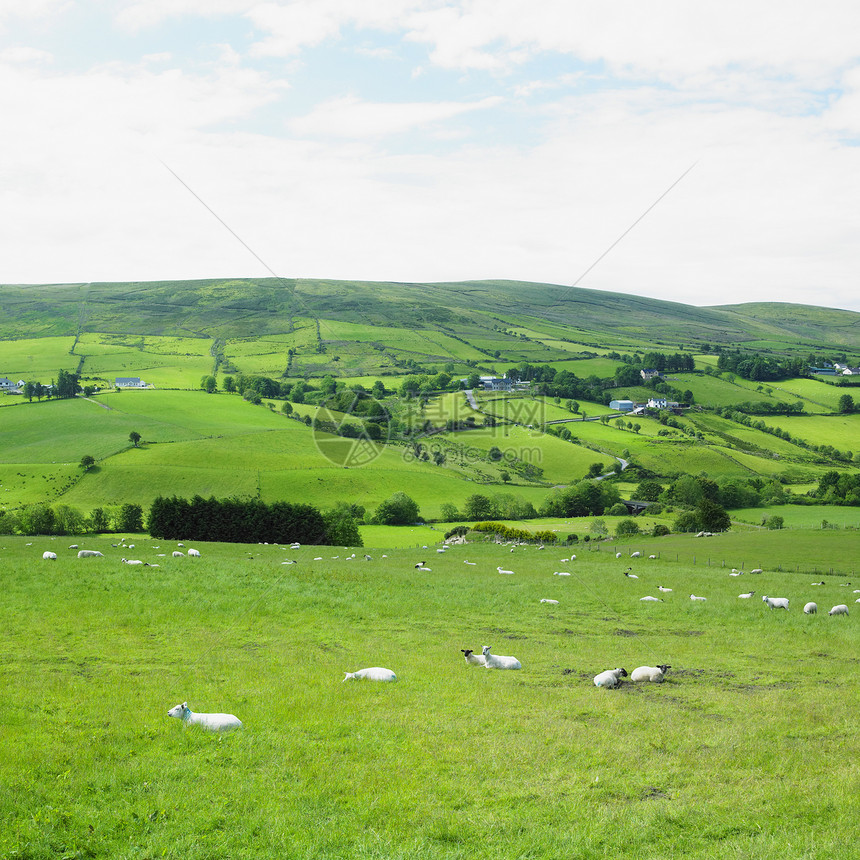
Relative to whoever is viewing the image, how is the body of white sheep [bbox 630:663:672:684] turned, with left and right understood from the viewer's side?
facing to the right of the viewer

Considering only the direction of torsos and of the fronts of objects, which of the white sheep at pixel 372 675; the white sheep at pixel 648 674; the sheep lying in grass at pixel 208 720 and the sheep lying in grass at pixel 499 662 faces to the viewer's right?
the white sheep at pixel 648 674

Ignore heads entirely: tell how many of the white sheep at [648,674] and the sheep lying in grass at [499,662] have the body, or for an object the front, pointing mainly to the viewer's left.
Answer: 1

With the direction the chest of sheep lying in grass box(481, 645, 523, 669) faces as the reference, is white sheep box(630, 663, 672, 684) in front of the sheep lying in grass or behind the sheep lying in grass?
behind

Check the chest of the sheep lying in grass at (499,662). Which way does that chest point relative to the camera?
to the viewer's left

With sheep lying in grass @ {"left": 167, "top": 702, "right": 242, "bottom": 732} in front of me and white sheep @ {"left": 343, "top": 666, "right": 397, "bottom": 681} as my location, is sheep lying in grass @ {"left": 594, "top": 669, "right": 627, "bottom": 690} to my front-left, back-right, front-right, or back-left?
back-left

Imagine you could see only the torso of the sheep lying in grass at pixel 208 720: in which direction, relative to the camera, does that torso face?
to the viewer's left

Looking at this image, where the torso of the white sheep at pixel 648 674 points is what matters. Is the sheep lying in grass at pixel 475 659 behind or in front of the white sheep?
behind

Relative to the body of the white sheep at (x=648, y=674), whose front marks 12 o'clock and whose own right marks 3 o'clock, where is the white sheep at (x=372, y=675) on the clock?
the white sheep at (x=372, y=675) is roughly at 5 o'clock from the white sheep at (x=648, y=674).

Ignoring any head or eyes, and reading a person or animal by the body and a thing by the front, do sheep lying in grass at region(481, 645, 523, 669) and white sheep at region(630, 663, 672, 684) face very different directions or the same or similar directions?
very different directions

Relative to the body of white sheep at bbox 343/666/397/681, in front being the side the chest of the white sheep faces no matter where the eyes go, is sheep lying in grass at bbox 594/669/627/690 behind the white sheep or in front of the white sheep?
behind
